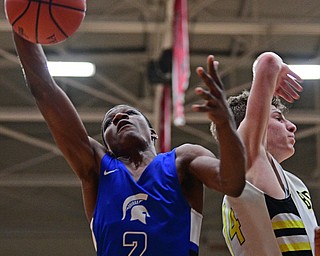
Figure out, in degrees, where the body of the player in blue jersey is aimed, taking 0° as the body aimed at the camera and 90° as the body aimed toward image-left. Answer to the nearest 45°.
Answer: approximately 0°

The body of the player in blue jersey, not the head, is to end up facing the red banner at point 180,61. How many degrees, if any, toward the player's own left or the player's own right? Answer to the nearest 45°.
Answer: approximately 180°

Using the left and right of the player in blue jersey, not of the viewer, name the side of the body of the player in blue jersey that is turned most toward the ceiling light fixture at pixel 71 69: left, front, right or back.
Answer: back

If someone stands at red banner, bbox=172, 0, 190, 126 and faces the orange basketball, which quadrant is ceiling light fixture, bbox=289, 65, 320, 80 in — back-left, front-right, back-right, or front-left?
back-left

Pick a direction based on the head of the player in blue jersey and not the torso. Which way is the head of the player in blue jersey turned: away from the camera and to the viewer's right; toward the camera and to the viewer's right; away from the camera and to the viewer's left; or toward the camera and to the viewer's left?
toward the camera and to the viewer's left

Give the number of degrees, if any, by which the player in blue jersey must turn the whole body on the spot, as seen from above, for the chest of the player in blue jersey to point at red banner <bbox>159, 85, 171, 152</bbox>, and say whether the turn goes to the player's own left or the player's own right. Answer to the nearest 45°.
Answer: approximately 180°
